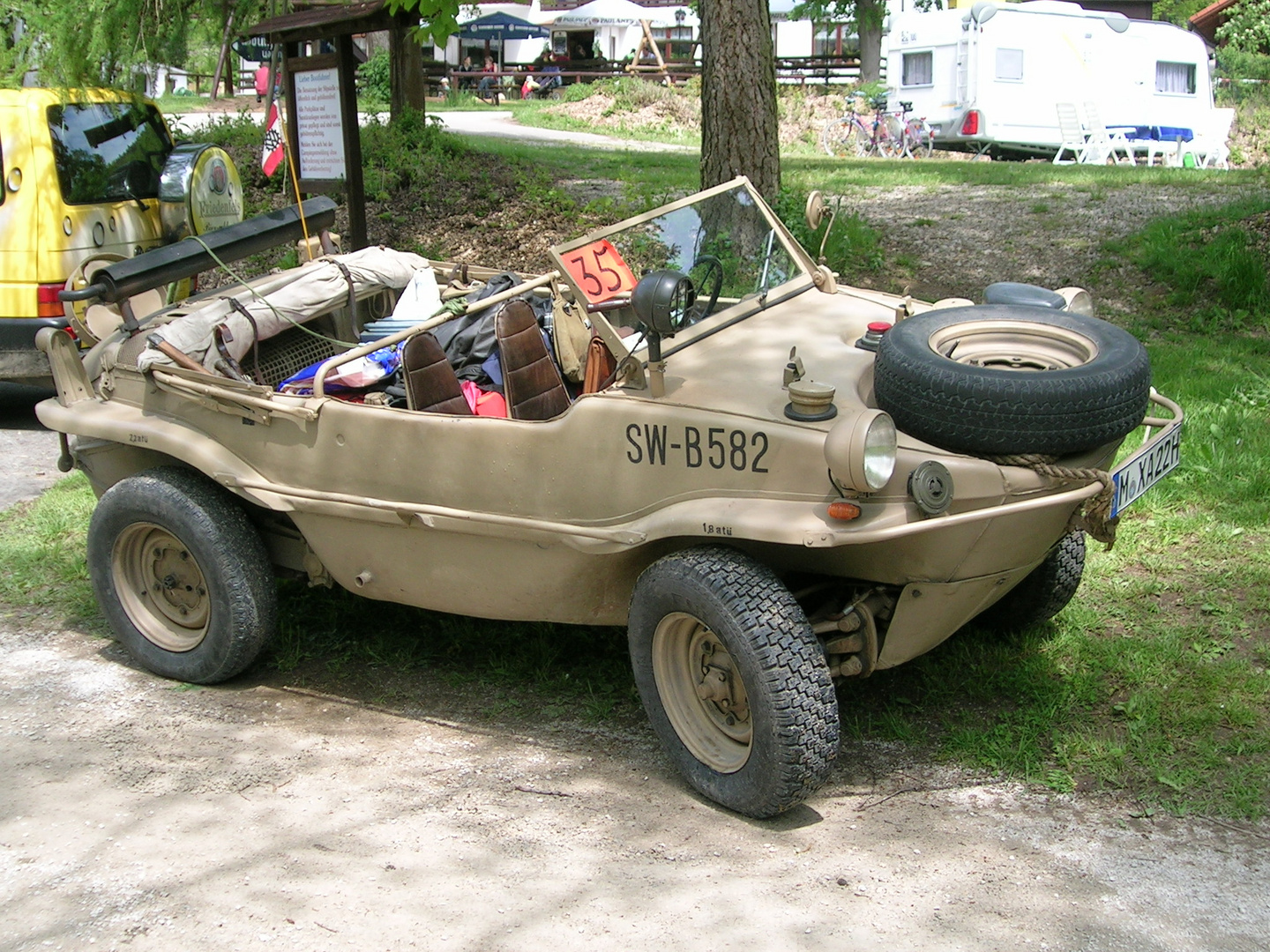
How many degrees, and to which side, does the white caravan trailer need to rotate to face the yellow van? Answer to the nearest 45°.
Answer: approximately 135° to its right

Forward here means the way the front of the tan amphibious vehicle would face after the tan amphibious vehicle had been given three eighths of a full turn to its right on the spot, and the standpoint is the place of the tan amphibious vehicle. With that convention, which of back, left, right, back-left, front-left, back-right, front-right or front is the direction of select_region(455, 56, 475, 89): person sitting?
right

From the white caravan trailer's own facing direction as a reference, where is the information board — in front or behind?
behind

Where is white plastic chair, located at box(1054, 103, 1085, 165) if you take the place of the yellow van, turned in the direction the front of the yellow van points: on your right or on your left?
on your right

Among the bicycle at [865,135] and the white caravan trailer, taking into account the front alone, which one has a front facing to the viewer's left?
the bicycle

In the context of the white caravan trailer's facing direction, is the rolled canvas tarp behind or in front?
behind

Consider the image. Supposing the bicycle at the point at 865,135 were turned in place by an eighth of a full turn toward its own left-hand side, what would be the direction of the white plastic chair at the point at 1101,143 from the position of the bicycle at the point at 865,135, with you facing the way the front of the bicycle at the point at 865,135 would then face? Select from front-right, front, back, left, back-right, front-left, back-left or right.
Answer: left

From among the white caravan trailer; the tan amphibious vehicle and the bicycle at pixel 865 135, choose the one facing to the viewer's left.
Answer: the bicycle

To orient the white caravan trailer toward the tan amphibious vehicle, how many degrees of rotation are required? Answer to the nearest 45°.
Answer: approximately 135° to its right

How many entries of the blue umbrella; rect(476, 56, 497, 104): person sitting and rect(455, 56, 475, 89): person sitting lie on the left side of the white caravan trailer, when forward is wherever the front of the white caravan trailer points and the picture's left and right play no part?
3

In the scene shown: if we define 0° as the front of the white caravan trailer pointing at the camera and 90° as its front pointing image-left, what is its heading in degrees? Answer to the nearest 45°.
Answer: approximately 225°

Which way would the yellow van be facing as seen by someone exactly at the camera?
facing away from the viewer and to the left of the viewer
